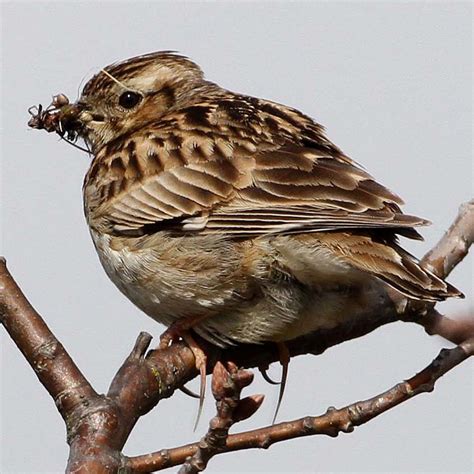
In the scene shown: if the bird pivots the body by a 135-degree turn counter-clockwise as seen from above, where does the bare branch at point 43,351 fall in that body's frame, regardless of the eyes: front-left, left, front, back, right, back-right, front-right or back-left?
right

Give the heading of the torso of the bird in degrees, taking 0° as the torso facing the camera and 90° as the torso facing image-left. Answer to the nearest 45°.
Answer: approximately 90°

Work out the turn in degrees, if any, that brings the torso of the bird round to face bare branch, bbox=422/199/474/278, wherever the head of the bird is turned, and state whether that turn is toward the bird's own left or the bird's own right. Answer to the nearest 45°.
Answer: approximately 135° to the bird's own right

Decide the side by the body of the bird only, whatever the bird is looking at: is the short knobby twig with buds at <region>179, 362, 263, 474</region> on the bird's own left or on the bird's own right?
on the bird's own left
